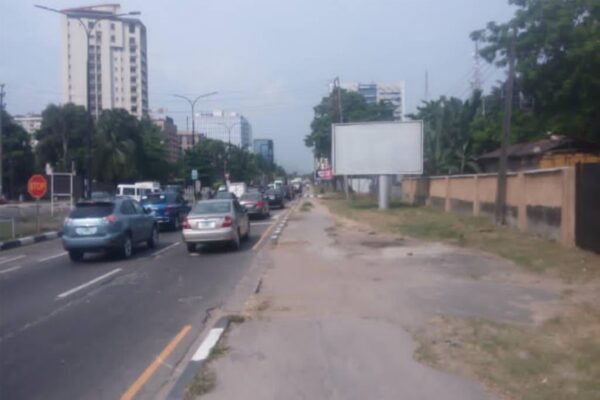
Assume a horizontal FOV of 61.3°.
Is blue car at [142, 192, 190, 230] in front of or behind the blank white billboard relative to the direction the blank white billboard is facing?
in front

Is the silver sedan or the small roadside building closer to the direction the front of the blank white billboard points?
the silver sedan

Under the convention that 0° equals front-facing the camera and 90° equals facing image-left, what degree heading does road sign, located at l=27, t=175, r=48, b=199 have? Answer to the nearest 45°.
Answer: approximately 0°

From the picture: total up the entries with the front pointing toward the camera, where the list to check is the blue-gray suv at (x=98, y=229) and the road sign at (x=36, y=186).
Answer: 1

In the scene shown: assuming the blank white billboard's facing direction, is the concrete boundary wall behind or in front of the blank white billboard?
in front

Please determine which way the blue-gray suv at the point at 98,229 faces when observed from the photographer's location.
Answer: facing away from the viewer and to the right of the viewer

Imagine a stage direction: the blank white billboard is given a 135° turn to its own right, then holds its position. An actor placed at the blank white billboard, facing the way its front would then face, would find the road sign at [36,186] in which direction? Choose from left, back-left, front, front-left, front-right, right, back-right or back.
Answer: left

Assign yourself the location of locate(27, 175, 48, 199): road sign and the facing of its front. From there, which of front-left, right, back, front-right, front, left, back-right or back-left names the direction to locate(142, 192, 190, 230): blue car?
left

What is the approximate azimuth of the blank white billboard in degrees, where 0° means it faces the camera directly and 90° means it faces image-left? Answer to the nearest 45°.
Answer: approximately 0°

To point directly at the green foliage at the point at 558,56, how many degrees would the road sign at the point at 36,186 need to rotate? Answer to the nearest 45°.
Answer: approximately 90° to its left

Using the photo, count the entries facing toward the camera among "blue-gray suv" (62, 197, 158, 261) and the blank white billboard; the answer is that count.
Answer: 1

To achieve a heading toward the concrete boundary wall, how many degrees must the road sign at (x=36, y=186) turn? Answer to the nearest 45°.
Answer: approximately 45° to its left

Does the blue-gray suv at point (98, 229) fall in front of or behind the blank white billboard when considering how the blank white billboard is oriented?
in front
